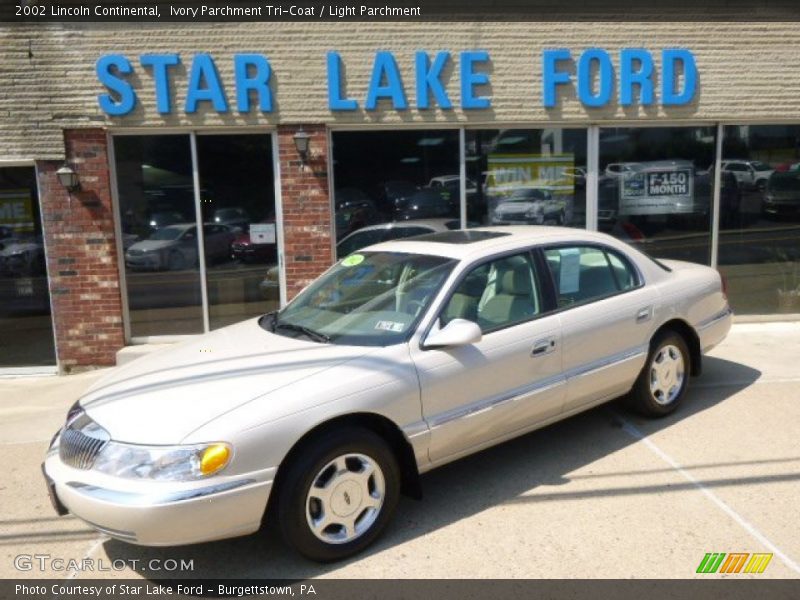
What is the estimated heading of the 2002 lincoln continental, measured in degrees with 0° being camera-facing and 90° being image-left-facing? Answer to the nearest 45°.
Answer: approximately 45°

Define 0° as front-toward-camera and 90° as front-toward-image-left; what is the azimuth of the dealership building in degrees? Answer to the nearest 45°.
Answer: approximately 0°
